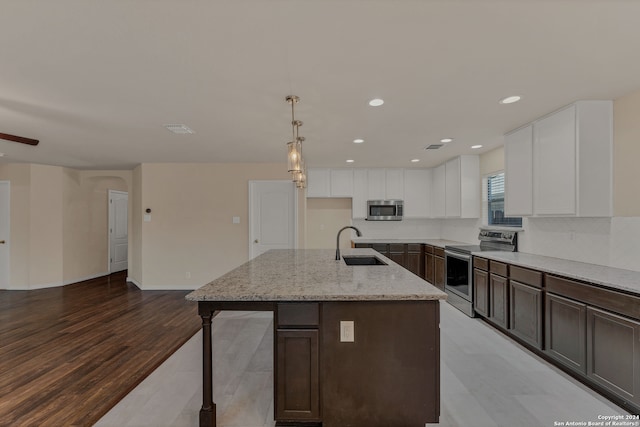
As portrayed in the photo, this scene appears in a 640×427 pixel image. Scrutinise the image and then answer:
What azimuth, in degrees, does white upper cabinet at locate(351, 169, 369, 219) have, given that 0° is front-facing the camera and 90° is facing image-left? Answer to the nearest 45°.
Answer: approximately 0°

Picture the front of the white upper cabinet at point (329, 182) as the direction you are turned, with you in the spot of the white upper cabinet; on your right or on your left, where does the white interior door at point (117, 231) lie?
on your right

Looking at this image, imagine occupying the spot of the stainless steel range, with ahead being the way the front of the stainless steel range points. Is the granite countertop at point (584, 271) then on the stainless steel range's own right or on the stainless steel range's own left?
on the stainless steel range's own left

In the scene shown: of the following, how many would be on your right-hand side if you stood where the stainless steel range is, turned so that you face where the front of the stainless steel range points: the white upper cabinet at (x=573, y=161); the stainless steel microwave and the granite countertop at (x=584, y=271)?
1

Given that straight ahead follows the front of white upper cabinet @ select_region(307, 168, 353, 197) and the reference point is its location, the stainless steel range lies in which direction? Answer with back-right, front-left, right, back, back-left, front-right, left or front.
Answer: front-left

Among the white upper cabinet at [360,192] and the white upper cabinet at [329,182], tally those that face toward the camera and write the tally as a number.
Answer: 2

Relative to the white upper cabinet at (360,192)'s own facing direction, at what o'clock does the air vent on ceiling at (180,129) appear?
The air vent on ceiling is roughly at 1 o'clock from the white upper cabinet.

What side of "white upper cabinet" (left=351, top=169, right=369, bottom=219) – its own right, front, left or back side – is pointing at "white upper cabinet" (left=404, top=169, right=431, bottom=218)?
left

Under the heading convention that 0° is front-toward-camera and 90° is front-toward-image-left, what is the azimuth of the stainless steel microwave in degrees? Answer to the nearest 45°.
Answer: approximately 0°

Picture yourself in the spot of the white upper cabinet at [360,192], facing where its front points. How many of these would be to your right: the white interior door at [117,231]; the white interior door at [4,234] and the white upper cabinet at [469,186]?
2

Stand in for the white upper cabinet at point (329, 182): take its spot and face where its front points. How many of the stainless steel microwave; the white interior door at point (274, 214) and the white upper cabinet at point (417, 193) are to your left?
2
